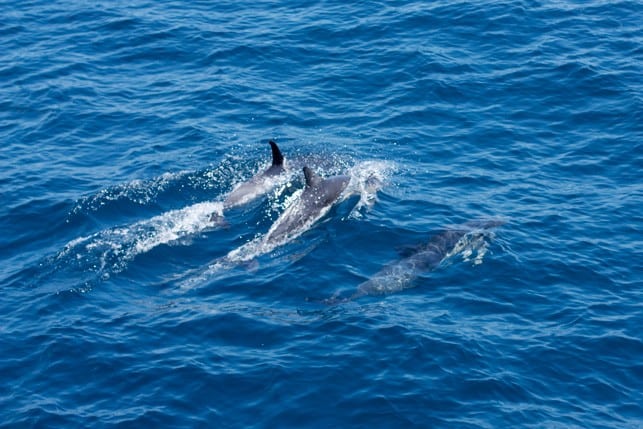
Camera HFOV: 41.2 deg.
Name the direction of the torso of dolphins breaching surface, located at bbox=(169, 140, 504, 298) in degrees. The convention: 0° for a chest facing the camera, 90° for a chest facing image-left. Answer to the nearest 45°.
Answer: approximately 225°
